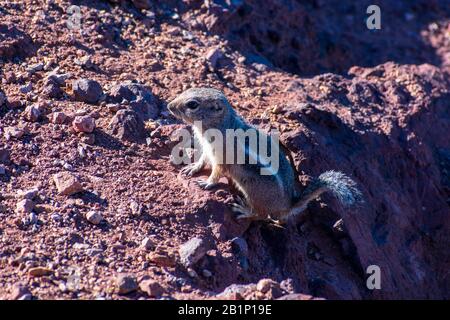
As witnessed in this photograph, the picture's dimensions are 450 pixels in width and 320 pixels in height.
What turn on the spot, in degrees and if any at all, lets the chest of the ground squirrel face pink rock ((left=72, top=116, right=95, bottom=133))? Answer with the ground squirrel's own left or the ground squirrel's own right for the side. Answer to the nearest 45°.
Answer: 0° — it already faces it

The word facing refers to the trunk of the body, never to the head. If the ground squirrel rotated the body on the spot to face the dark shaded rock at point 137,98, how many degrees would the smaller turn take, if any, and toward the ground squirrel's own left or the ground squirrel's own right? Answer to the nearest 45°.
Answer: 0° — it already faces it

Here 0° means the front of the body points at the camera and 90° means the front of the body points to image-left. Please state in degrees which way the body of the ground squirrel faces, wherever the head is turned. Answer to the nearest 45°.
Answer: approximately 90°

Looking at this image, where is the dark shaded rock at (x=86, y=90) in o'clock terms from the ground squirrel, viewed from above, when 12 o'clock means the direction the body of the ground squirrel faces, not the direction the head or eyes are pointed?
The dark shaded rock is roughly at 2 o'clock from the ground squirrel.

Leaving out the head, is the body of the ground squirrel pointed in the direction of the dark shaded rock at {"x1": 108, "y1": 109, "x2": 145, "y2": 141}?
yes
